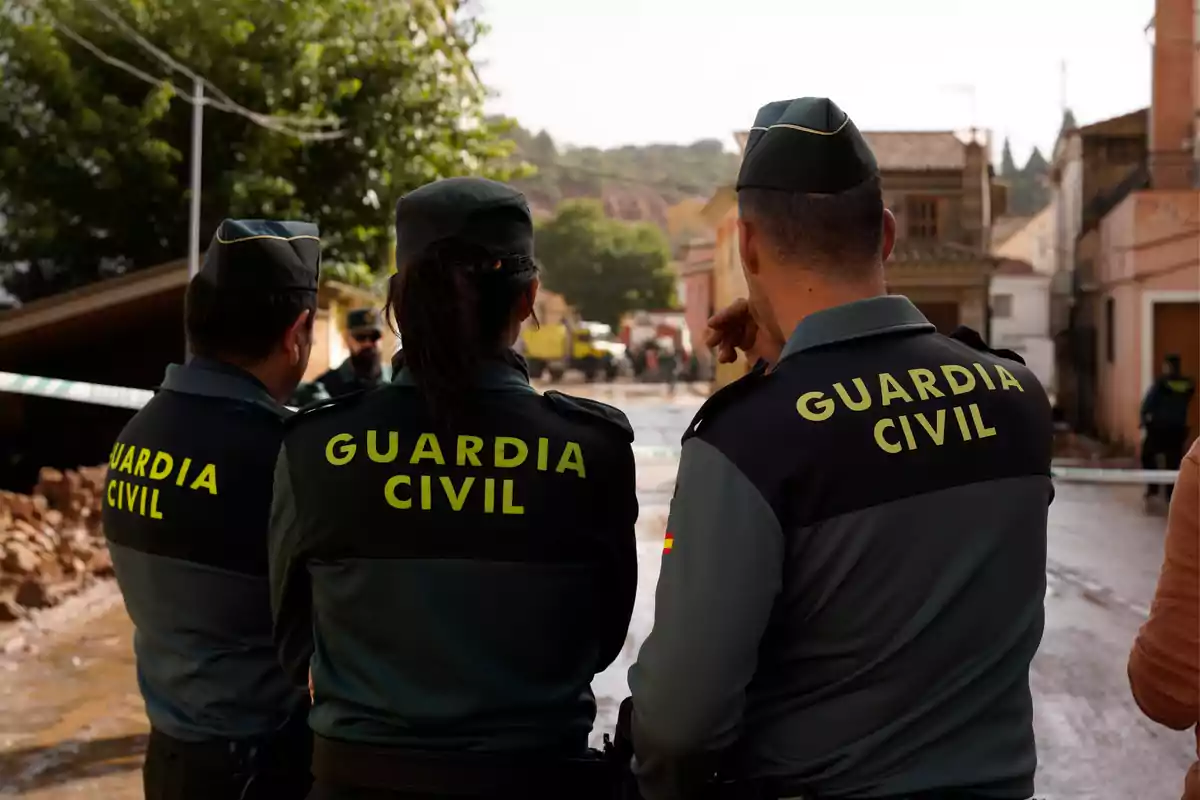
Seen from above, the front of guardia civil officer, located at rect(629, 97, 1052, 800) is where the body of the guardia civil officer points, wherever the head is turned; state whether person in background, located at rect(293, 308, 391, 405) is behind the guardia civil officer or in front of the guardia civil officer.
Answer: in front

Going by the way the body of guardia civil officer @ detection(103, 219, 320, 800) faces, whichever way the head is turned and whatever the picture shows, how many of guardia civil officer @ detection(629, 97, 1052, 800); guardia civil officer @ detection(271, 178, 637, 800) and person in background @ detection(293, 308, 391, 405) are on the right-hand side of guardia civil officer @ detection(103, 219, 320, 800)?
2

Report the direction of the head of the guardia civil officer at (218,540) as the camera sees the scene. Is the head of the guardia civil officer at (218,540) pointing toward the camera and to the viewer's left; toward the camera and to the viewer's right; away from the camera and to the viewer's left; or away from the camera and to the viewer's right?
away from the camera and to the viewer's right

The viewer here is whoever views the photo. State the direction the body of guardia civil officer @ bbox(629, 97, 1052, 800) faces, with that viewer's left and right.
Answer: facing away from the viewer and to the left of the viewer

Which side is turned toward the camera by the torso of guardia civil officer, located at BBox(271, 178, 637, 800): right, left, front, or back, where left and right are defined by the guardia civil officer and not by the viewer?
back

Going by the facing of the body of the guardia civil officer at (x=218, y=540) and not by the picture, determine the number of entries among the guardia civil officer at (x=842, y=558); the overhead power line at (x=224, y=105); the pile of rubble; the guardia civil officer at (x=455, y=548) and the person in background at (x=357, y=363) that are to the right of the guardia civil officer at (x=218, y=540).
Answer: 2

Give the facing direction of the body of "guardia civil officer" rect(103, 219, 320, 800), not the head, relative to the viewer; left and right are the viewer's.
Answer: facing away from the viewer and to the right of the viewer

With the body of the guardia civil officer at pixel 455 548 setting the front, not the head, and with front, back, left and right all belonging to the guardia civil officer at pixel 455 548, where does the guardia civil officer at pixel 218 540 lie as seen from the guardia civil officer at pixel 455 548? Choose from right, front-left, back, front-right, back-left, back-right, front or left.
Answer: front-left

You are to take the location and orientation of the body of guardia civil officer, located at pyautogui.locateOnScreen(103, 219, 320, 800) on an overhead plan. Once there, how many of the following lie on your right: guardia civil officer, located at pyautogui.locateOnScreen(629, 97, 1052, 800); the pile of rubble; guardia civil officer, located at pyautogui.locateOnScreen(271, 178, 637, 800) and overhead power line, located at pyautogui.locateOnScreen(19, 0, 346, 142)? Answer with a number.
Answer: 2

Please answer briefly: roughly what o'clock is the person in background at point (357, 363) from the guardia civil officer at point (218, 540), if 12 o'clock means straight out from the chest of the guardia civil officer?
The person in background is roughly at 11 o'clock from the guardia civil officer.

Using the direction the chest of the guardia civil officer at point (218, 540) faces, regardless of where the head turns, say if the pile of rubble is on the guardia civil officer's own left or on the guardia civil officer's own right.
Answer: on the guardia civil officer's own left

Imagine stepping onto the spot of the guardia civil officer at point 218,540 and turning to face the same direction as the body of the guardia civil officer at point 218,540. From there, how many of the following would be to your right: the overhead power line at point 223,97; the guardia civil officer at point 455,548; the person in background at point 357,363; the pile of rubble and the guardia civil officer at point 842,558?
2

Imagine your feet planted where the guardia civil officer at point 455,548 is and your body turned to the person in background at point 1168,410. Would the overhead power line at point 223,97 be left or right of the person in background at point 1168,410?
left

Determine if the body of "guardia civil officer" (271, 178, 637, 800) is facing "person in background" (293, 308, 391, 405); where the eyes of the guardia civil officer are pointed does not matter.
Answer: yes

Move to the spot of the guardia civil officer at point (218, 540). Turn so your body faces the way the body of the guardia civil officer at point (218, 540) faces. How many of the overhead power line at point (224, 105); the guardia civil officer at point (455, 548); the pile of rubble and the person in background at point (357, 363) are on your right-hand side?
1

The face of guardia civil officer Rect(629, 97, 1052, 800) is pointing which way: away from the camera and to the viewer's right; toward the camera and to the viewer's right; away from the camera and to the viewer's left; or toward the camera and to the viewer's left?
away from the camera and to the viewer's left

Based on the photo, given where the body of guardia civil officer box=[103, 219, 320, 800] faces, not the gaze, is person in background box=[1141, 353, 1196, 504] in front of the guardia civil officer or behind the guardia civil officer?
in front
